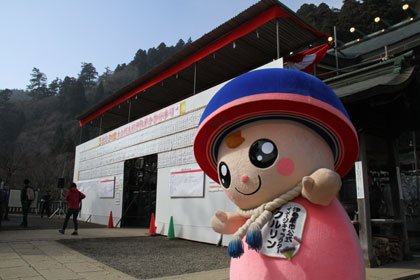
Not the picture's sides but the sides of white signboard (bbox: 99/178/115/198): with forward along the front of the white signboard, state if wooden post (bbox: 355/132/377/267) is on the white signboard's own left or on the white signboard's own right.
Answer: on the white signboard's own left

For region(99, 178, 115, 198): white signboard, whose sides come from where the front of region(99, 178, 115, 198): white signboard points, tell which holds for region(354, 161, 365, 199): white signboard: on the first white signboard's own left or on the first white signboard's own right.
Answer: on the first white signboard's own left

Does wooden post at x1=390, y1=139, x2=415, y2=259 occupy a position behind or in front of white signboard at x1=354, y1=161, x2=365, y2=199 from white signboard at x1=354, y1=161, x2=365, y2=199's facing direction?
behind

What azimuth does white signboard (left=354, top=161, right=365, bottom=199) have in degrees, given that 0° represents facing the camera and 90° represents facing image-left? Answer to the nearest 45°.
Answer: approximately 0°

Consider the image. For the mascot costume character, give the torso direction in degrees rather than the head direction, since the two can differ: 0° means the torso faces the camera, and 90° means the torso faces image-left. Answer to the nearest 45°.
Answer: approximately 45°

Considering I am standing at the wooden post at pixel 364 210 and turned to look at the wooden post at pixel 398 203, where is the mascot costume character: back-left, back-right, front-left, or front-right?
back-right

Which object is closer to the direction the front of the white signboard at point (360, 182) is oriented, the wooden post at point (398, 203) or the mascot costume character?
the mascot costume character

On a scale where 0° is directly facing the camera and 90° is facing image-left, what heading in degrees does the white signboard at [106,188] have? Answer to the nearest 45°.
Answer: approximately 45°

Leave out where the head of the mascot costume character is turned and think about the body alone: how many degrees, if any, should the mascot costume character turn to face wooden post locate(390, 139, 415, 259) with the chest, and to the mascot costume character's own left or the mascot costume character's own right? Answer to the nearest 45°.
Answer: approximately 180°
